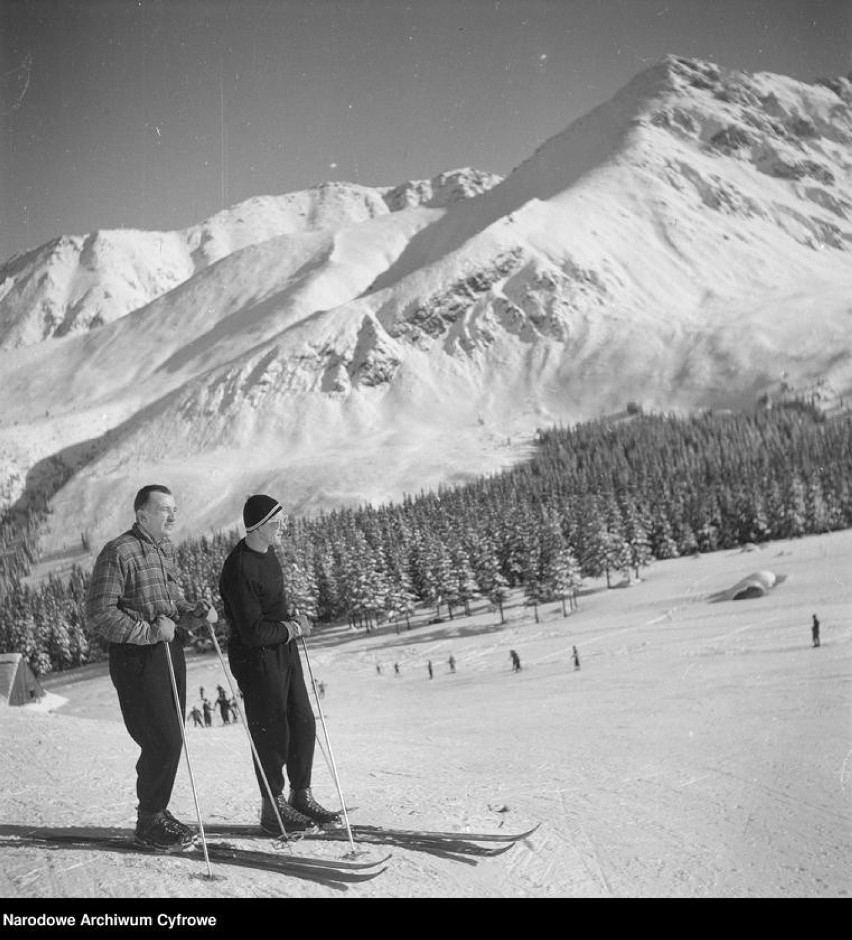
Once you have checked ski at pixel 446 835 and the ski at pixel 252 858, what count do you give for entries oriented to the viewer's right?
2

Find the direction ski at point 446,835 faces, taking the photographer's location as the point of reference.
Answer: facing to the right of the viewer

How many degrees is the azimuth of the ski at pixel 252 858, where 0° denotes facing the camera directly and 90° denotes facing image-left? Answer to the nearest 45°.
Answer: approximately 270°

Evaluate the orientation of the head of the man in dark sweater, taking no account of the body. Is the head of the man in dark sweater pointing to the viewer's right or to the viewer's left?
to the viewer's right

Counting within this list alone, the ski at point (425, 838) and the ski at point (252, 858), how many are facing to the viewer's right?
2

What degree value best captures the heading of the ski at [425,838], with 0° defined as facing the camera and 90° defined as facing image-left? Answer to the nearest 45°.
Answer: approximately 270°
